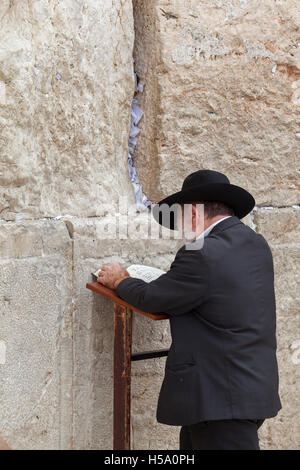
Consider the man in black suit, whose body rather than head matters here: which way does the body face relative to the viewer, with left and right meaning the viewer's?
facing away from the viewer and to the left of the viewer

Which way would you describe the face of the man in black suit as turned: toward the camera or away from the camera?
away from the camera

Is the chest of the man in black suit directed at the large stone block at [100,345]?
yes
